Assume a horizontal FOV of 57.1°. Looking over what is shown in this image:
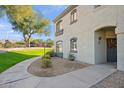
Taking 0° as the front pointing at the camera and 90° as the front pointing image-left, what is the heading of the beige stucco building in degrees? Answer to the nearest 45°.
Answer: approximately 45°
